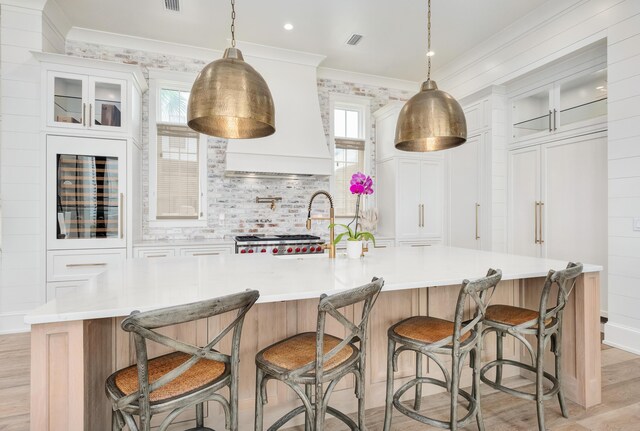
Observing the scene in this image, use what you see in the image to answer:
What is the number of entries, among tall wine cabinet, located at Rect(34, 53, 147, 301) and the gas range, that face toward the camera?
2

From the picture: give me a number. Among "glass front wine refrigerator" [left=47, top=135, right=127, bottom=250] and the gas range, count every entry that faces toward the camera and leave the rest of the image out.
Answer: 2

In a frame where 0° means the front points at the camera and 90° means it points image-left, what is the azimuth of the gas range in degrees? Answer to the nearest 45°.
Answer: approximately 0°

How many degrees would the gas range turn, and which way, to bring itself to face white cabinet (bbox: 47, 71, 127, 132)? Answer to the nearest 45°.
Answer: approximately 90° to its right

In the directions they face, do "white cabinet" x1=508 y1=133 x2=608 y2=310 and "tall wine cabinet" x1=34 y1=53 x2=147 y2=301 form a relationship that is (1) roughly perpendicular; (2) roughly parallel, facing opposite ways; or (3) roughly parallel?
roughly perpendicular

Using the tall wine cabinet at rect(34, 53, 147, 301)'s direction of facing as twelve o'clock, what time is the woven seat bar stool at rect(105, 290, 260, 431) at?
The woven seat bar stool is roughly at 12 o'clock from the tall wine cabinet.

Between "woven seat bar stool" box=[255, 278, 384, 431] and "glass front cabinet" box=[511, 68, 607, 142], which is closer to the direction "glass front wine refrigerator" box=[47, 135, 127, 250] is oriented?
the woven seat bar stool

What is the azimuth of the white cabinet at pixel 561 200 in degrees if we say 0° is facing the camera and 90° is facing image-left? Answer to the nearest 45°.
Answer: approximately 45°

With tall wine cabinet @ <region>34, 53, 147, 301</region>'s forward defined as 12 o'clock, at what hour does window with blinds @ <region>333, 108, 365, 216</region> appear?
The window with blinds is roughly at 9 o'clock from the tall wine cabinet.

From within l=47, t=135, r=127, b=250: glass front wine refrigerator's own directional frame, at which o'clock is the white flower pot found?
The white flower pot is roughly at 11 o'clock from the glass front wine refrigerator.
